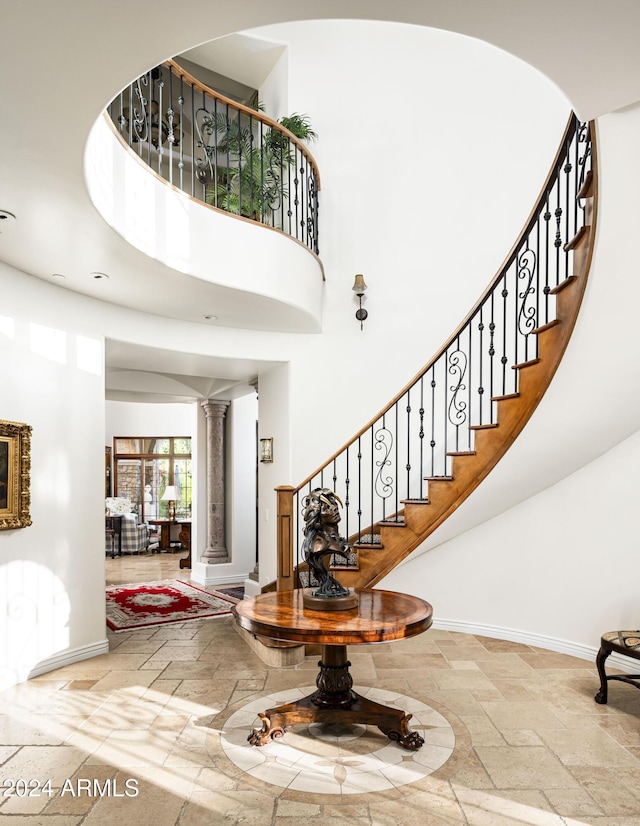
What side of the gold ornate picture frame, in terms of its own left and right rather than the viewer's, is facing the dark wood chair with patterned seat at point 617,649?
front

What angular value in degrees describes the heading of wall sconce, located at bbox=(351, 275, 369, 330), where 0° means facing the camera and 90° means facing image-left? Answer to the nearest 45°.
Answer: approximately 0°

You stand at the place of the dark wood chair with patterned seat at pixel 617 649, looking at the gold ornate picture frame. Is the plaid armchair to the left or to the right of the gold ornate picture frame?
right

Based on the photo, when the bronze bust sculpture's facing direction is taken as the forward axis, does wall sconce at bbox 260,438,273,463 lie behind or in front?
behind
